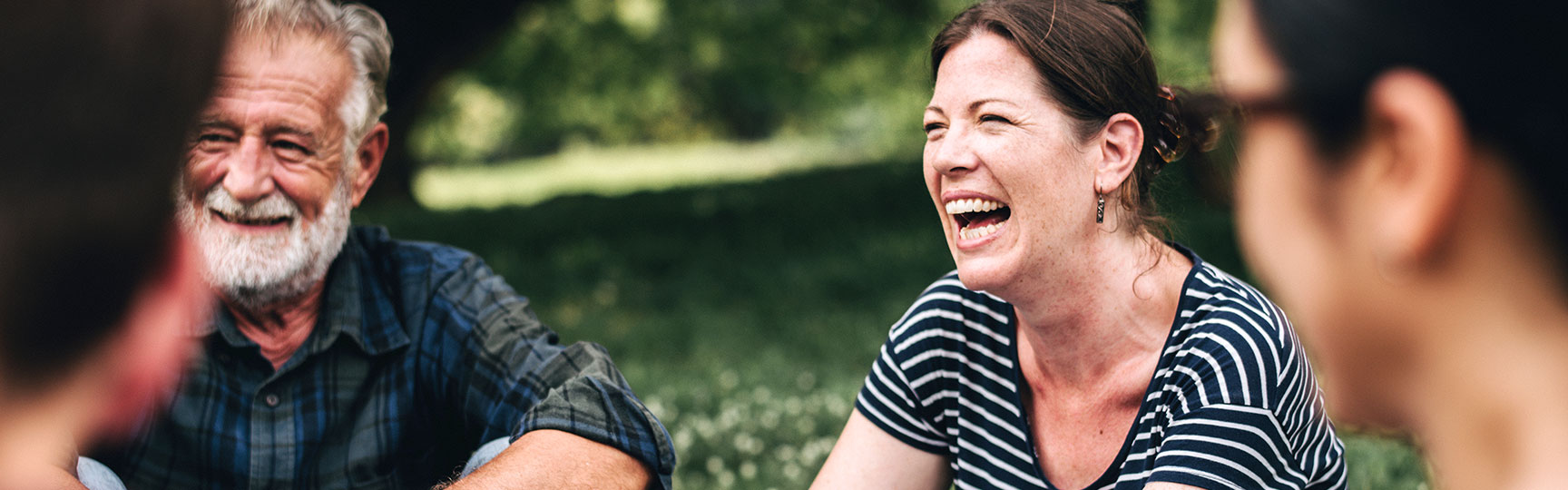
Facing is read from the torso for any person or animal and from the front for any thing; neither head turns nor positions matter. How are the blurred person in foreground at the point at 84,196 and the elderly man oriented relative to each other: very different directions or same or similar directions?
very different directions

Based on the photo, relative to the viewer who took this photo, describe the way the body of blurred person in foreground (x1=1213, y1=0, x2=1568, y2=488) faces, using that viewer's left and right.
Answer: facing away from the viewer and to the left of the viewer

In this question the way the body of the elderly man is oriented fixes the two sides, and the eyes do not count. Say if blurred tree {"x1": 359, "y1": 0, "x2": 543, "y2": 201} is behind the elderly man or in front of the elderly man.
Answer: behind

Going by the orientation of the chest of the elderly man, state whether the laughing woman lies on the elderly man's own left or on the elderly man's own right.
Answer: on the elderly man's own left

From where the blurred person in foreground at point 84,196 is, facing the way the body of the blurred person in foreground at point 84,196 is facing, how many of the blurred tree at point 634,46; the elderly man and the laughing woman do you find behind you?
0

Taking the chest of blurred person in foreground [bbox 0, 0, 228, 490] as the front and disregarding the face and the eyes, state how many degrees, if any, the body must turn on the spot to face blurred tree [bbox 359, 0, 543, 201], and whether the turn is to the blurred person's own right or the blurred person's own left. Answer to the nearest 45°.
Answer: approximately 45° to the blurred person's own left

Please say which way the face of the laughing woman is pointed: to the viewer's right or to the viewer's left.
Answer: to the viewer's left

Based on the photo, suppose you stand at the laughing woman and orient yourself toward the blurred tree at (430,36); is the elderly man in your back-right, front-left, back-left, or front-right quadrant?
front-left

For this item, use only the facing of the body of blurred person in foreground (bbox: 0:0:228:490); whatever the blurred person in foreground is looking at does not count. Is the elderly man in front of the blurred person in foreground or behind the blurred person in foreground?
in front

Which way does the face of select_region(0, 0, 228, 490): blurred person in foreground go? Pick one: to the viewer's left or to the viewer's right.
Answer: to the viewer's right

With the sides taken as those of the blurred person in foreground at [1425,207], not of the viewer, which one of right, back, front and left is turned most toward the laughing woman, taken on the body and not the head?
front

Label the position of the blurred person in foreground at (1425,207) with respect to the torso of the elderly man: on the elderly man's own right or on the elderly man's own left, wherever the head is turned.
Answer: on the elderly man's own left

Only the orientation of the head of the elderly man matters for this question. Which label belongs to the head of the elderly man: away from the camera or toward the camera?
toward the camera

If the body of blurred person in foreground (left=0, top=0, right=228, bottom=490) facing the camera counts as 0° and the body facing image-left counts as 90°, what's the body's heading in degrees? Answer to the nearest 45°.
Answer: approximately 225°

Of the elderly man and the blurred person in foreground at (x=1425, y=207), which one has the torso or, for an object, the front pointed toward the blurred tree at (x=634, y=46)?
the blurred person in foreground

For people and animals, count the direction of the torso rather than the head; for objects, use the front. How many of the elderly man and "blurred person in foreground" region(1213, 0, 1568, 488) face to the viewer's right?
0

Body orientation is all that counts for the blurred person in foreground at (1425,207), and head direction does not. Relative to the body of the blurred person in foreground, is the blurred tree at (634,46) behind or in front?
in front
